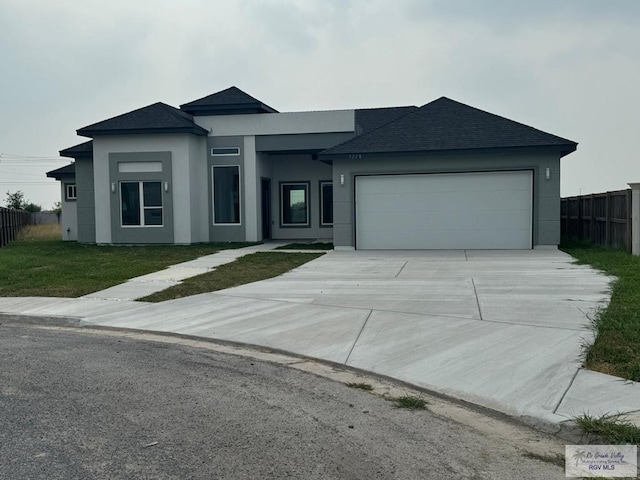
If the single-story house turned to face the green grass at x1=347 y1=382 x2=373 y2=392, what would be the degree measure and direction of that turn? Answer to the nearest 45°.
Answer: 0° — it already faces it

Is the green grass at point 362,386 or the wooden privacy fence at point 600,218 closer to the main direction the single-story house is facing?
the green grass

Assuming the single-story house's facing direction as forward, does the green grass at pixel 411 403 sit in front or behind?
in front

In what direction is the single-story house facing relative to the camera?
toward the camera

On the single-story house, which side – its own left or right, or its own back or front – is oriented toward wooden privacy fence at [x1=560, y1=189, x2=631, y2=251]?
left

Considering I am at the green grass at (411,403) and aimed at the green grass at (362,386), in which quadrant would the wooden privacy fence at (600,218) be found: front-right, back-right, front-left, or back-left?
front-right

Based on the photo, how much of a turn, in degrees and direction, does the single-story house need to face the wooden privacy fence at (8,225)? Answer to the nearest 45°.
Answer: approximately 90° to its right

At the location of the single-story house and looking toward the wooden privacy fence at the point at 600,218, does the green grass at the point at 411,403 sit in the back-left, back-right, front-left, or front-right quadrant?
front-right

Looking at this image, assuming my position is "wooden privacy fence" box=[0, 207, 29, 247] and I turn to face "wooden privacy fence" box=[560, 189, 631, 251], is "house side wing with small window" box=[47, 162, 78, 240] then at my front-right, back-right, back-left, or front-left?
front-left
